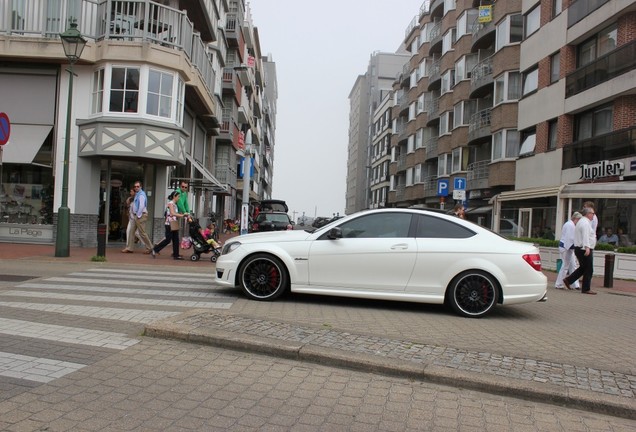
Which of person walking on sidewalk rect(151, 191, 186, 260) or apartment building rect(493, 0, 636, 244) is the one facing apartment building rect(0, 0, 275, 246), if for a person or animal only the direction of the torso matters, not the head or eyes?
apartment building rect(493, 0, 636, 244)

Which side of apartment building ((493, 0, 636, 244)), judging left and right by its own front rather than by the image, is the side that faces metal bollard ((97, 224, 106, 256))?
front

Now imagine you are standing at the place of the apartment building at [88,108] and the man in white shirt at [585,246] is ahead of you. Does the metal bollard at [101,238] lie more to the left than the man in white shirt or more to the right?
right

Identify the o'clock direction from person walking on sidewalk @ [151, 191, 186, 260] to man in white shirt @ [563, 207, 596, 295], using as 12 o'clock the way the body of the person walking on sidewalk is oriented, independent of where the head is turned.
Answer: The man in white shirt is roughly at 1 o'clock from the person walking on sidewalk.

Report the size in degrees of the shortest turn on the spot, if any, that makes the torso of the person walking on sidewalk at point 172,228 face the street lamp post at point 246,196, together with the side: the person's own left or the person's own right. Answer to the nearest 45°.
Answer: approximately 45° to the person's own left

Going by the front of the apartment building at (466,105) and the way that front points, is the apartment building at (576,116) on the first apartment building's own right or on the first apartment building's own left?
on the first apartment building's own left

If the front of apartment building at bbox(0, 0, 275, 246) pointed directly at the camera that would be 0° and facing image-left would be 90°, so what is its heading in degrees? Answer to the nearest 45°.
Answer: approximately 315°

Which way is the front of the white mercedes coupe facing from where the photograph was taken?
facing to the left of the viewer

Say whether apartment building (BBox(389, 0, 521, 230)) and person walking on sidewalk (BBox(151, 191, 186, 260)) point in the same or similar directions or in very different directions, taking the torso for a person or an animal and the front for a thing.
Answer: very different directions

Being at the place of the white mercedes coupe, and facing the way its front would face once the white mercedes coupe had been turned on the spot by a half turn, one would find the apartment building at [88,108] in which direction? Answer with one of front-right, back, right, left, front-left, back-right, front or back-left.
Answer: back-left

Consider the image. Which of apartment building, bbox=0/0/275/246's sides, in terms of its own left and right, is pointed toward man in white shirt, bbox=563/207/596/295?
front

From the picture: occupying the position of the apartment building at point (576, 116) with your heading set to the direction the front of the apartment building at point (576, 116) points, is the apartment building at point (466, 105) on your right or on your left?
on your right

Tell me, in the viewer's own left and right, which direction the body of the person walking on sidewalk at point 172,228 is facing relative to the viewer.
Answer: facing to the right of the viewer
